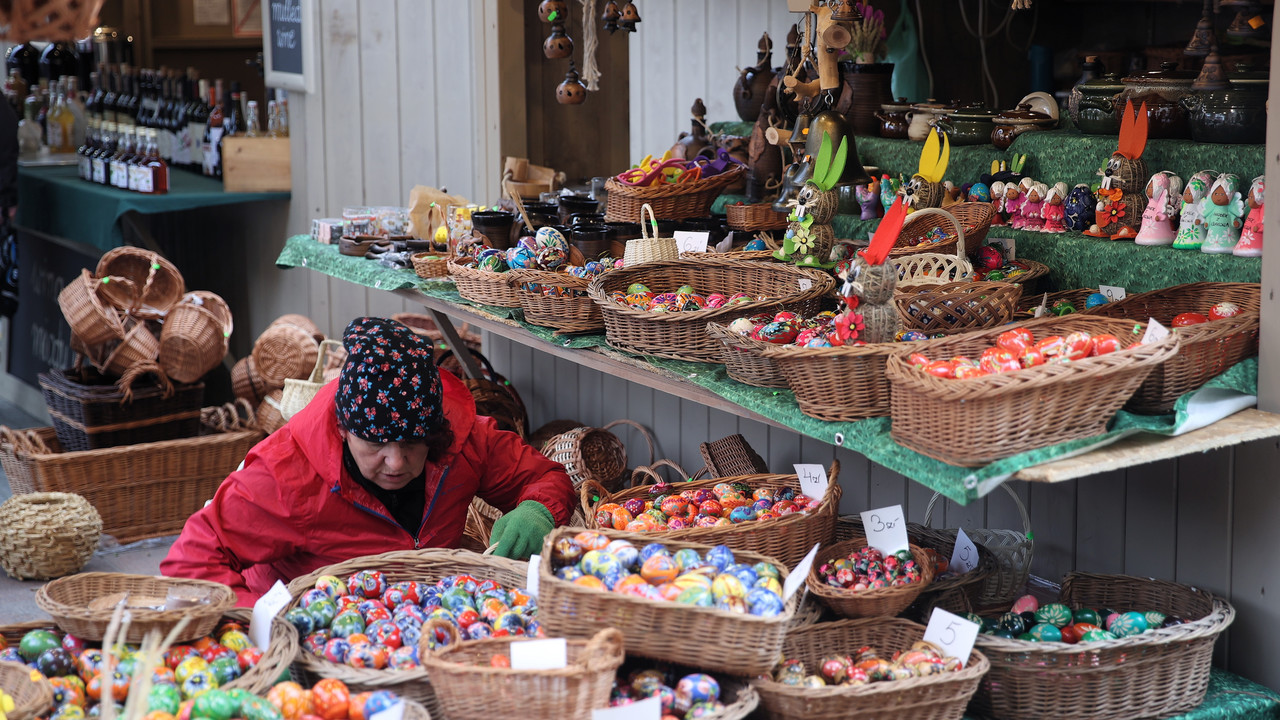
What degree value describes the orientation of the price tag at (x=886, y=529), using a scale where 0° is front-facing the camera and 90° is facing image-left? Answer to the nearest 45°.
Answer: approximately 0°

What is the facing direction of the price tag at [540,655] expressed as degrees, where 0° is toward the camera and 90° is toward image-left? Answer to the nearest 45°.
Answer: approximately 0°

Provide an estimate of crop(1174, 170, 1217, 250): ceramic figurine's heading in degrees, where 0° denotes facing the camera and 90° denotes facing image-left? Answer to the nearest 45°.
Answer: approximately 45°

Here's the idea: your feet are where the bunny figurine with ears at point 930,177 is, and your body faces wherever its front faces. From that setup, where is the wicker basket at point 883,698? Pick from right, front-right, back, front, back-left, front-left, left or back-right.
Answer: front-left

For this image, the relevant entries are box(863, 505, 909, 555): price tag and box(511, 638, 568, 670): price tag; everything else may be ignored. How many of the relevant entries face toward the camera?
2

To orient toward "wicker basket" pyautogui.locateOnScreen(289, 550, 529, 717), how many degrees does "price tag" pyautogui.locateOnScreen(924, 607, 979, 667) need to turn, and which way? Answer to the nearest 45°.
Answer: approximately 90° to its right

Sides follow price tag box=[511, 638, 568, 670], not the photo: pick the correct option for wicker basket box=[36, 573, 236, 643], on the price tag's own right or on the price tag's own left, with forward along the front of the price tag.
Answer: on the price tag's own right

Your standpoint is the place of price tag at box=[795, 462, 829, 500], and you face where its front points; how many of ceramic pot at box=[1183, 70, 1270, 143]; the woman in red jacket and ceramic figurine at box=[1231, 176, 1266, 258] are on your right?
1
